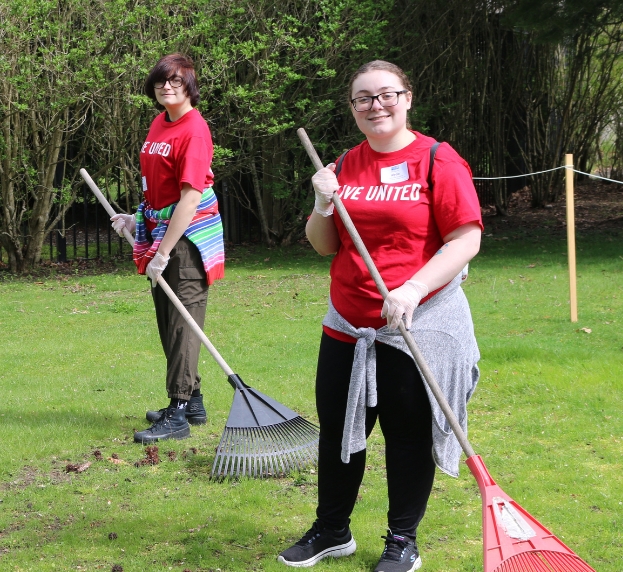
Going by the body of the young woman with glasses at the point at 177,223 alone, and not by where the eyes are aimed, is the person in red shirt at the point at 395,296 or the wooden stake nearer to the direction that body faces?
the person in red shirt

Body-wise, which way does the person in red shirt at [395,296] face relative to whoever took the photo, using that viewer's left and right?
facing the viewer and to the left of the viewer

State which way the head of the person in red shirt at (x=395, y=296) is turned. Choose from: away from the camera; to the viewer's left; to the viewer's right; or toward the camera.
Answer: toward the camera

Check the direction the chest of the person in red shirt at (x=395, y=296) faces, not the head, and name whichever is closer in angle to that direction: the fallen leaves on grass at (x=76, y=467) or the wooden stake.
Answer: the fallen leaves on grass

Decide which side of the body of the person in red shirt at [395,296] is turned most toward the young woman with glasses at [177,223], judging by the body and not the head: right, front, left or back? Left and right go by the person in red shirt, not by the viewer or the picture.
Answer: right

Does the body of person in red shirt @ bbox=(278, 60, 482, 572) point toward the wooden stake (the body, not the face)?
no

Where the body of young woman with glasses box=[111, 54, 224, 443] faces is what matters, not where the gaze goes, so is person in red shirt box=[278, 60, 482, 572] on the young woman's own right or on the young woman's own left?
on the young woman's own left

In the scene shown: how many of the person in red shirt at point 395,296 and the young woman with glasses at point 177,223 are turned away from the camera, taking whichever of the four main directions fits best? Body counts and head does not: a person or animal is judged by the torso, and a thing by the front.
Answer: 0

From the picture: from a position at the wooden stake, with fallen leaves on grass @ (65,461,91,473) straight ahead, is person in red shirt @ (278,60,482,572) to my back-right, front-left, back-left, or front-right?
front-left
